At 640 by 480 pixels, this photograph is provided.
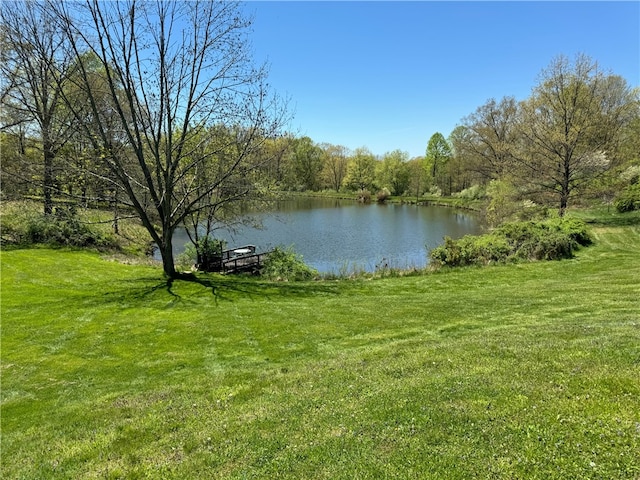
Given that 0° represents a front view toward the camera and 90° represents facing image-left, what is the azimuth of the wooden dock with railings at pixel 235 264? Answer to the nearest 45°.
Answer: approximately 180°

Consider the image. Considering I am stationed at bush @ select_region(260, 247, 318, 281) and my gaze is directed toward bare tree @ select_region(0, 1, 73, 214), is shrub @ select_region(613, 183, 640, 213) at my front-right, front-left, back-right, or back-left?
back-right
